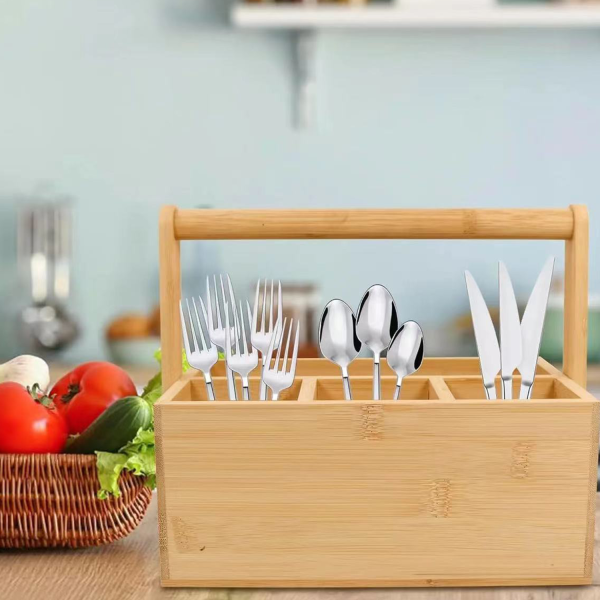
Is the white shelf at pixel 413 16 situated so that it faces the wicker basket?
yes

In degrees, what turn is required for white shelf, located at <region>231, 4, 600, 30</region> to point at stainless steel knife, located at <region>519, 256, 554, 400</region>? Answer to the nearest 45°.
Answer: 0° — it already faces it

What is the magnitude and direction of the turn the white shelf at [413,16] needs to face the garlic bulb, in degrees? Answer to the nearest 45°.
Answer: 0° — it already faces it

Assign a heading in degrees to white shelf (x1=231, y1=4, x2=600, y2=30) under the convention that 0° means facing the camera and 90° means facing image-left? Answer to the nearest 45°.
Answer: approximately 0°

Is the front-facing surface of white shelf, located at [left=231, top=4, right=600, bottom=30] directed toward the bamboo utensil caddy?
yes

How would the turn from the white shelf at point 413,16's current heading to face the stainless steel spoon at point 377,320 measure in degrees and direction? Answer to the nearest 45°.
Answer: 0° — it already faces it

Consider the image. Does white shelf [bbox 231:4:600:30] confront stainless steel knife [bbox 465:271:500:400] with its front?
yes

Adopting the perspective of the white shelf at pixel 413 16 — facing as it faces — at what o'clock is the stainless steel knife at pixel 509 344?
The stainless steel knife is roughly at 12 o'clock from the white shelf.

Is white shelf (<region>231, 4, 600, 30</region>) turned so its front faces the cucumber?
yes

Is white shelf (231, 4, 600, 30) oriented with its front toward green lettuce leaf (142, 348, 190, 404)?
yes
